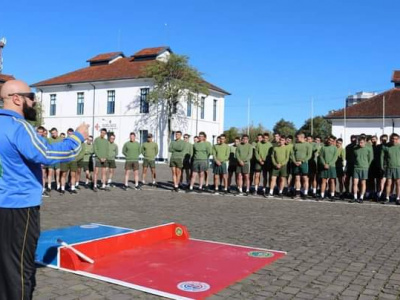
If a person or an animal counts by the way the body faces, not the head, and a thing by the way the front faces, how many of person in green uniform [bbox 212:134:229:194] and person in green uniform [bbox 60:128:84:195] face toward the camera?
2

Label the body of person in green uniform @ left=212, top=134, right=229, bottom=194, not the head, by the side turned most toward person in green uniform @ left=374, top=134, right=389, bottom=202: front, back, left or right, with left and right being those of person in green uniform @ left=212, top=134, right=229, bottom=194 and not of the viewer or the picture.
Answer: left

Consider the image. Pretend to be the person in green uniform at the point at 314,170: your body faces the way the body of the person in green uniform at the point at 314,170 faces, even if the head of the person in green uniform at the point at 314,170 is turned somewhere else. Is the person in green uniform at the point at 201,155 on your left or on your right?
on your right

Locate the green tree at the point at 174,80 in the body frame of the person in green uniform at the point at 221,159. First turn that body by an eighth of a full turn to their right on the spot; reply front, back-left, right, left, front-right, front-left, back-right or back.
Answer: back-right

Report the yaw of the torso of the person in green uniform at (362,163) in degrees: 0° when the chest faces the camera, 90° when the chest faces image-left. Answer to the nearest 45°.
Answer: approximately 45°

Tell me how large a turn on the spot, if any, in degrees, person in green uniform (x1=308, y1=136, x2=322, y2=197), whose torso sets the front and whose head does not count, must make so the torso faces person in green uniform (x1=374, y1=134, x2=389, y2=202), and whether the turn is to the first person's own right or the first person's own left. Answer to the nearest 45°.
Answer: approximately 135° to the first person's own left

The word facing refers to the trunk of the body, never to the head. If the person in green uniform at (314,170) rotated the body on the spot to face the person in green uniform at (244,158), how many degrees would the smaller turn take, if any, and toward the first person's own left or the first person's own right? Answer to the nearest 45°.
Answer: approximately 45° to the first person's own right

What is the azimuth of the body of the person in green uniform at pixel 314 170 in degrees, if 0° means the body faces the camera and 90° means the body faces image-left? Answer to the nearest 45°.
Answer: approximately 45°
